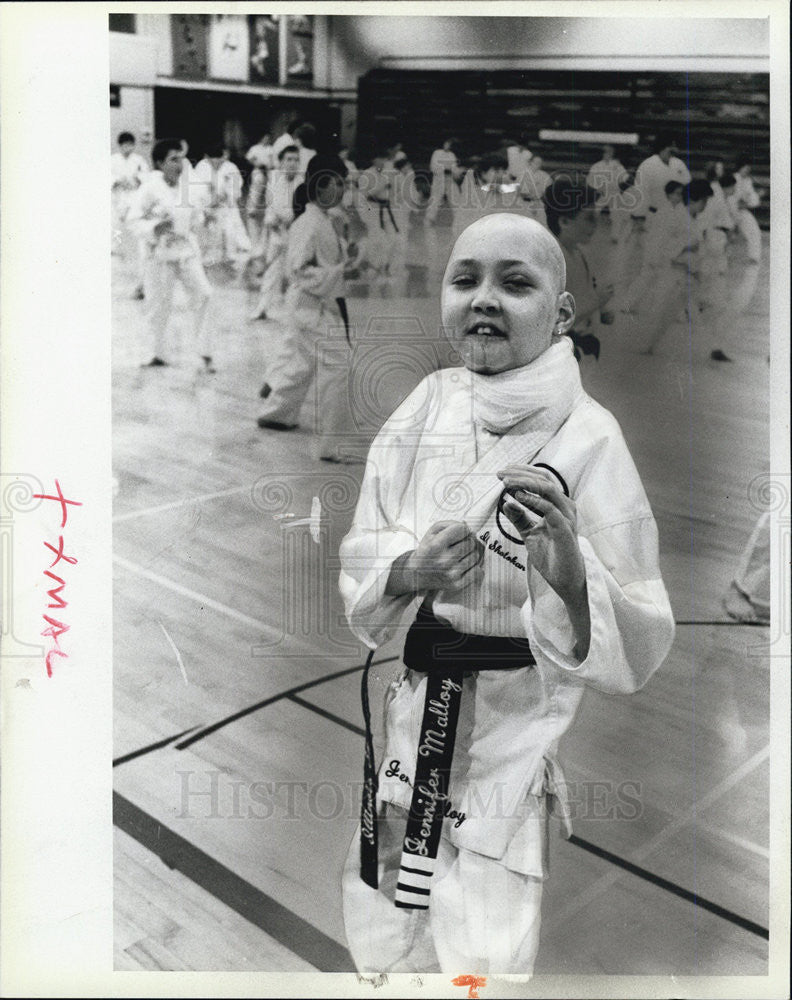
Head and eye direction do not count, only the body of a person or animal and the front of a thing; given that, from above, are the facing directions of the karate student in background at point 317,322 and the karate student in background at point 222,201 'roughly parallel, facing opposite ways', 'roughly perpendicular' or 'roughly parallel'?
roughly perpendicular
